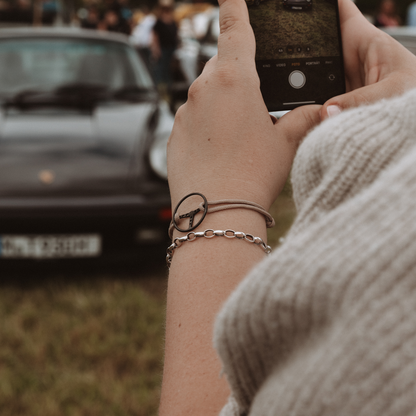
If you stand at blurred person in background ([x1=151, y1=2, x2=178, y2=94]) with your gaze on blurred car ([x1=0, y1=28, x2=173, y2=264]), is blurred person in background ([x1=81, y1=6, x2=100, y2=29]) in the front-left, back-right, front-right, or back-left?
back-right

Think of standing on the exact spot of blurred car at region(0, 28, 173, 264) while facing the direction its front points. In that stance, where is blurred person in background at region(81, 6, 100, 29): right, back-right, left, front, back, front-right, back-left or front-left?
back

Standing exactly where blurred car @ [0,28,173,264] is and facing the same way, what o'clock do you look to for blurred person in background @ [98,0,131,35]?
The blurred person in background is roughly at 6 o'clock from the blurred car.

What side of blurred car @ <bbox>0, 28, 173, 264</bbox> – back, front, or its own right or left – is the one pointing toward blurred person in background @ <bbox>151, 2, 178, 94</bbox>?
back

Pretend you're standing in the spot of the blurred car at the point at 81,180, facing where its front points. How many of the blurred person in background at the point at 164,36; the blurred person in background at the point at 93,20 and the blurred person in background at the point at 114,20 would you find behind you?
3

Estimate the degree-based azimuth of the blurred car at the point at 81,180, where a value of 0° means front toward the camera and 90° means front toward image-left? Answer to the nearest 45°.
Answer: approximately 0°
